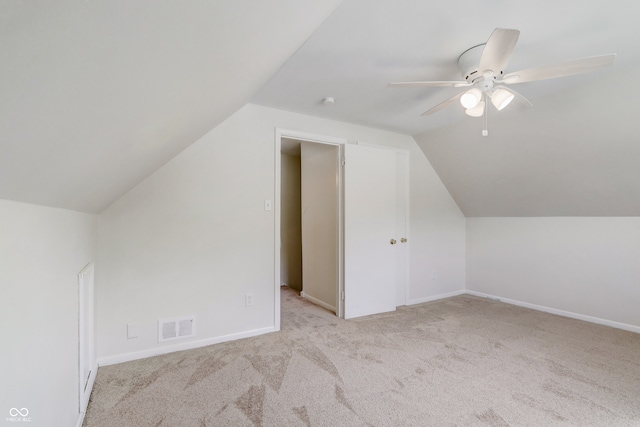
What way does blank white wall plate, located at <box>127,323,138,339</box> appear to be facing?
toward the camera

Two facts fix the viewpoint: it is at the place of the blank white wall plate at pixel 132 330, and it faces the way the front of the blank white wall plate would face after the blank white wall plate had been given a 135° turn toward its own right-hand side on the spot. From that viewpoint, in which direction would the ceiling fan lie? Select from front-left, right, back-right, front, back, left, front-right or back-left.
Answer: back

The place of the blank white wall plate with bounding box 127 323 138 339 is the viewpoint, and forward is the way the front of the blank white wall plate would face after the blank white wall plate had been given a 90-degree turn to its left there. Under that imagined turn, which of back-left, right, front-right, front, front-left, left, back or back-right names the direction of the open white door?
front

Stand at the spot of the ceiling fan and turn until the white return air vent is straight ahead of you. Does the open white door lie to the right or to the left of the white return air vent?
right
